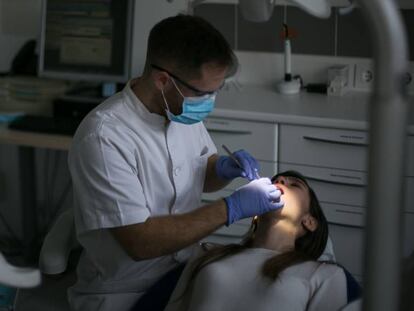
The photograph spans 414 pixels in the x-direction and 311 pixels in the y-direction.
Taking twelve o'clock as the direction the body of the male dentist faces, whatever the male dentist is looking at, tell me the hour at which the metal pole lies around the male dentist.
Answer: The metal pole is roughly at 1 o'clock from the male dentist.

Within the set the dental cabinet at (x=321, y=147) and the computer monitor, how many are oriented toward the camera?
2

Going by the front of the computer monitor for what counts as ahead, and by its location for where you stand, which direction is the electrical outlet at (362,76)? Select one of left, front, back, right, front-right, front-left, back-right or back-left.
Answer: left

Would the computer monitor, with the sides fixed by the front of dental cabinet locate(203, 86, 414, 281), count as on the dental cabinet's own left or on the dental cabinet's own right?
on the dental cabinet's own right

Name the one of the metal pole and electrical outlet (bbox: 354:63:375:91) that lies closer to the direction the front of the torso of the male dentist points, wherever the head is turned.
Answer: the metal pole

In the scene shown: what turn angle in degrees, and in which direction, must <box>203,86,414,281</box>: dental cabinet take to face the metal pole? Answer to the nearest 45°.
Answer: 0° — it already faces it

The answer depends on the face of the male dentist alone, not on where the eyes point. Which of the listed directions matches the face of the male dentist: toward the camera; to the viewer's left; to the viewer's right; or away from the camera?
to the viewer's right

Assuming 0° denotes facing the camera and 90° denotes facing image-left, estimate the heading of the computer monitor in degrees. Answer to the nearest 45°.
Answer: approximately 0°
